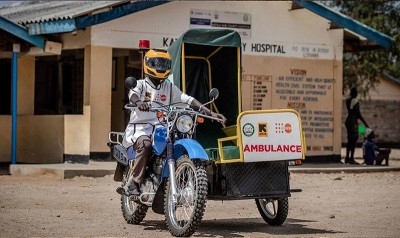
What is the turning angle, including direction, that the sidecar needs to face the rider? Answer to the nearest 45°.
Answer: approximately 135° to its right

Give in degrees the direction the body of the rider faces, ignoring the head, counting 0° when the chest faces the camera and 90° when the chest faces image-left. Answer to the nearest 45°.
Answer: approximately 315°

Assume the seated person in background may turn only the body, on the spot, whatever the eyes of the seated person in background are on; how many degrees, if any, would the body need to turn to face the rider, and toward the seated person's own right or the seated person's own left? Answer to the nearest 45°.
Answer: approximately 90° to the seated person's own right

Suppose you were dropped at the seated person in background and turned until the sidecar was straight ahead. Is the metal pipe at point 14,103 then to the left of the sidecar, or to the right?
right

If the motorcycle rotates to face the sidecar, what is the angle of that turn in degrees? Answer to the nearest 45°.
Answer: approximately 45° to its left

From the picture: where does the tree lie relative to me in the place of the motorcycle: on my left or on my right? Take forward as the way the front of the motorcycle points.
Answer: on my left
